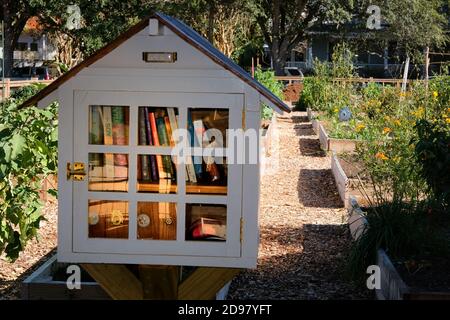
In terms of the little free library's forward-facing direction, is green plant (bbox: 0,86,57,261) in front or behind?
behind

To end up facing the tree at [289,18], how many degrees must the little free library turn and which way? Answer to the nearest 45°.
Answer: approximately 180°

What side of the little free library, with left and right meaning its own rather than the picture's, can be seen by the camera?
front

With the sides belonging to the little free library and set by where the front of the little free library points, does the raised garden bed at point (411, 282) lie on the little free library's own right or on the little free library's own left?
on the little free library's own left

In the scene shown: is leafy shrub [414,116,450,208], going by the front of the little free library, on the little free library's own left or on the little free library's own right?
on the little free library's own left
